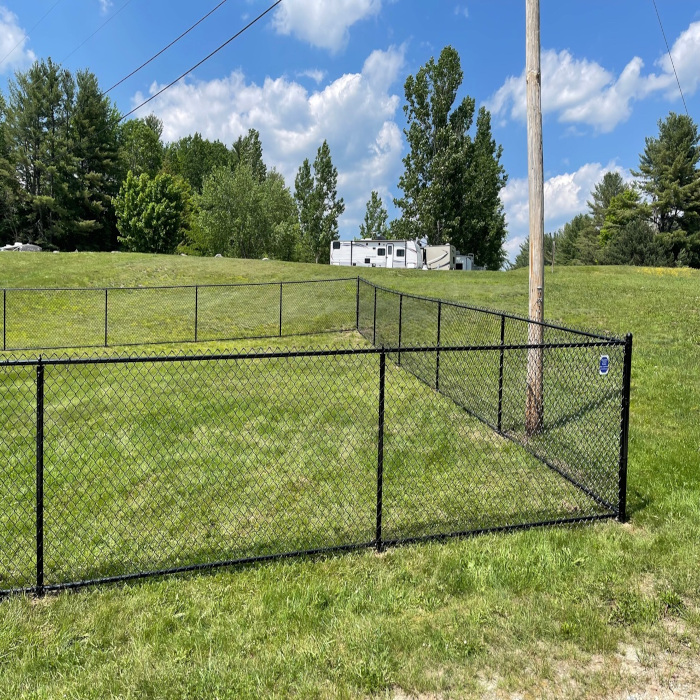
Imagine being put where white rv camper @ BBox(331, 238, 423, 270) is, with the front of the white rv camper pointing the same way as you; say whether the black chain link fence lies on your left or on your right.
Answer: on your right

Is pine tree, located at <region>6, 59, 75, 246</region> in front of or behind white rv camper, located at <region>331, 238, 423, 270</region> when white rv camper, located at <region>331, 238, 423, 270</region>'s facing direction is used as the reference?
behind

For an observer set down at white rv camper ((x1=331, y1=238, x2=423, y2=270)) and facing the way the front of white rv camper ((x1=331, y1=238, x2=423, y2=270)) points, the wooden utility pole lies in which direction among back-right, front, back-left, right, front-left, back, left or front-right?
right

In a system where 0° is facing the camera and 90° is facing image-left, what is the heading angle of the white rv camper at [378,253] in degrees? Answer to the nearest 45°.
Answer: approximately 270°

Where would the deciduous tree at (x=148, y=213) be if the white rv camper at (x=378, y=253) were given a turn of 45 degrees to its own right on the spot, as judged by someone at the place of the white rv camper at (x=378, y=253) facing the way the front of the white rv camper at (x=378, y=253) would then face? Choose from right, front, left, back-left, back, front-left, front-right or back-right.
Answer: back-right

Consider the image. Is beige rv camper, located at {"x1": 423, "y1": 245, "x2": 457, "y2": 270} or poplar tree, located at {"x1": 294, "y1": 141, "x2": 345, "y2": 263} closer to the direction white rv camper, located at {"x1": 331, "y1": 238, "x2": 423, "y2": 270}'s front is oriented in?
the beige rv camper

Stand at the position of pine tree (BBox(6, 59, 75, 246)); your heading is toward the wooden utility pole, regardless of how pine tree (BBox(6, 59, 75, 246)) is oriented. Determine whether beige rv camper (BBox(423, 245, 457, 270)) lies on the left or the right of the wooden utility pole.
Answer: left

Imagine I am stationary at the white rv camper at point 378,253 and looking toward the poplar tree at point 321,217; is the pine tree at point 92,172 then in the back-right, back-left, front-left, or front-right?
front-left

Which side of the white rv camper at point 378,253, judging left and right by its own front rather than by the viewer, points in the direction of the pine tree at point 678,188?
front
